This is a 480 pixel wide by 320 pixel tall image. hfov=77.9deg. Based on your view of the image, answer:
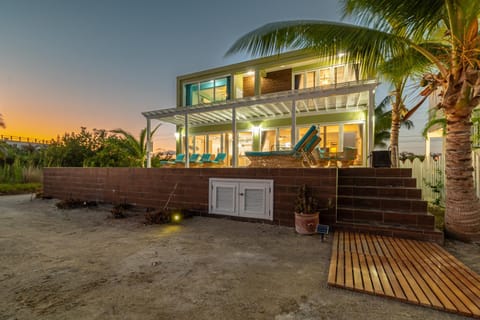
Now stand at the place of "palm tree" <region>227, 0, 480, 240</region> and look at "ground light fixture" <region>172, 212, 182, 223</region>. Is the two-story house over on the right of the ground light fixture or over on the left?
right

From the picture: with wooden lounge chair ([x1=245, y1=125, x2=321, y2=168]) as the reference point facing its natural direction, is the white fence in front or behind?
behind

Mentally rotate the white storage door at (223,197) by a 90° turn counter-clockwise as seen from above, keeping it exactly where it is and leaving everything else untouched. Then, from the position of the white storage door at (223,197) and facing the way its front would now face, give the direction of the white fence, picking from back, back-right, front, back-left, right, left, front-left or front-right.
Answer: front

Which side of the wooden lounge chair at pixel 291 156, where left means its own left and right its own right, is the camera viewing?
left

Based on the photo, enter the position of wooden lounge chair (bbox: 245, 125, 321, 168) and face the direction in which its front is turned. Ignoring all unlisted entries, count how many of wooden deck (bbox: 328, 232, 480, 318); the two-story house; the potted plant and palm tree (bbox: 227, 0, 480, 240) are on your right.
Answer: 1

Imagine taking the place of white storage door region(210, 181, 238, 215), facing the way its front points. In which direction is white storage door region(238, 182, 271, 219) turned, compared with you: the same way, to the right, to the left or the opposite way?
the same way

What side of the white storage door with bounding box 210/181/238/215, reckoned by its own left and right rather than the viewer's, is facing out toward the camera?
front

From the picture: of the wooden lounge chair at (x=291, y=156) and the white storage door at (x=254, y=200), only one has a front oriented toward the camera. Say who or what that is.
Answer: the white storage door

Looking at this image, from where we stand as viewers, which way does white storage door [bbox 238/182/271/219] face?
facing the viewer

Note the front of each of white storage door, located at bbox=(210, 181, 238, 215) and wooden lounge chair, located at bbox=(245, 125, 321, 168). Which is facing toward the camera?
the white storage door

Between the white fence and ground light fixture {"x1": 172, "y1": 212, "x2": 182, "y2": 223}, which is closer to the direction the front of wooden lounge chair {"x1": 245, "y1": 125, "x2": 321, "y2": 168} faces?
the ground light fixture

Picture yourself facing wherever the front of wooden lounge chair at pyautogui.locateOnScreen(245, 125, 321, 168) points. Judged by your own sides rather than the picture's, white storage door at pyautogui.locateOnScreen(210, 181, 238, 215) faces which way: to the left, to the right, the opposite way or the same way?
to the left

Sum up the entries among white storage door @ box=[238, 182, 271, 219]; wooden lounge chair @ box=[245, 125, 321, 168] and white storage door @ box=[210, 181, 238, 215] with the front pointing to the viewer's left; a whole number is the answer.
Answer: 1

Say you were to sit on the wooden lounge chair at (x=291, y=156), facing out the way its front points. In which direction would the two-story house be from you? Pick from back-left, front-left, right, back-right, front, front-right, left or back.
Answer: right

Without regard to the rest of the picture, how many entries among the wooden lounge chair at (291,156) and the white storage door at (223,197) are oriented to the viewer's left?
1

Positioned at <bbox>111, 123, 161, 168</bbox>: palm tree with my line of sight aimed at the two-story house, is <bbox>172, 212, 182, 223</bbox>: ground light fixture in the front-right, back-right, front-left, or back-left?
front-right

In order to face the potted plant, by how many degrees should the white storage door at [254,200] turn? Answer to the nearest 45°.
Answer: approximately 45° to its left
